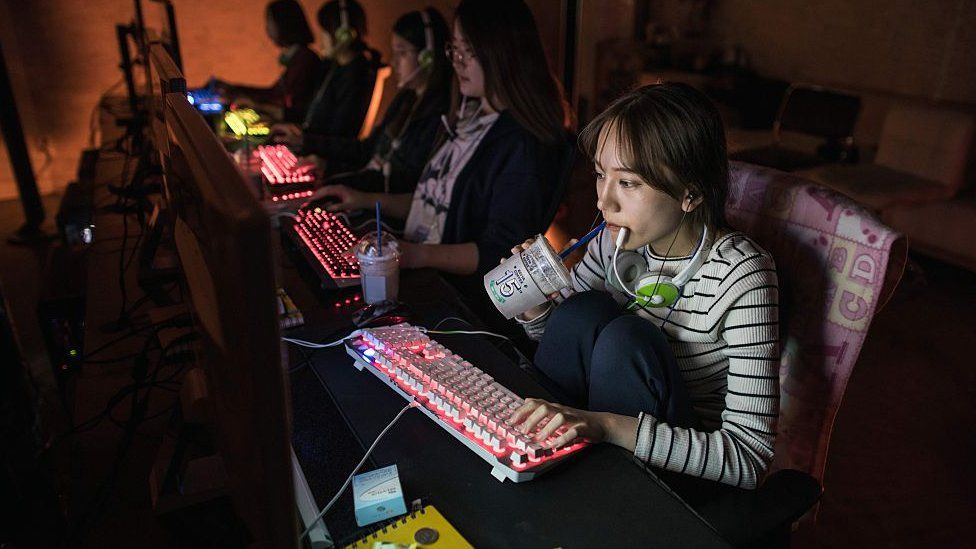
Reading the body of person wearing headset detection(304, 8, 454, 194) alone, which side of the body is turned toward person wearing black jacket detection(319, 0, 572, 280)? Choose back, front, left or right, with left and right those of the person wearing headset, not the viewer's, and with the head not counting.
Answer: left

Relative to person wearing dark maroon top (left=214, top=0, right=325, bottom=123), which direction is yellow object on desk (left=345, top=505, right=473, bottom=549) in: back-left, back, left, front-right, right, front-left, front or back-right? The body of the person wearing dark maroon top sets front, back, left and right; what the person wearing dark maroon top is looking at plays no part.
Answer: left

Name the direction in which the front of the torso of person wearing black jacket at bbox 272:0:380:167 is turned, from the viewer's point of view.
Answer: to the viewer's left

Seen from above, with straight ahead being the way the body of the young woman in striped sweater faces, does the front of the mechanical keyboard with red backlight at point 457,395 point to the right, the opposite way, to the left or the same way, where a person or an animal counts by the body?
the opposite way

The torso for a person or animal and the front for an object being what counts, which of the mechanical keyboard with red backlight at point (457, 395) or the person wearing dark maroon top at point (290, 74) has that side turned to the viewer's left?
the person wearing dark maroon top

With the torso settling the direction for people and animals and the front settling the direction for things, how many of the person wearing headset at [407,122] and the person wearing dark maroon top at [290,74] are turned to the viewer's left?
2

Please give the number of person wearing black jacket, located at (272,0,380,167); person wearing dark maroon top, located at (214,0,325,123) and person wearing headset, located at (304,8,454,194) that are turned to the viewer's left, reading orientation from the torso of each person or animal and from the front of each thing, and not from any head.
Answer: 3

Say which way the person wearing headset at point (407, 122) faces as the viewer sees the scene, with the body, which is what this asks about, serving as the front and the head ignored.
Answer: to the viewer's left

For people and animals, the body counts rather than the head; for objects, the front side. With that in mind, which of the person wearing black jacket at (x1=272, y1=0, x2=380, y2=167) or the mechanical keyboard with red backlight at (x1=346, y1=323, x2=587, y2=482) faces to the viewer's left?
the person wearing black jacket

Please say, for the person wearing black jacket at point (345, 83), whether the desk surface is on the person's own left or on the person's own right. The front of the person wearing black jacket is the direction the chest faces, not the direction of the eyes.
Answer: on the person's own left

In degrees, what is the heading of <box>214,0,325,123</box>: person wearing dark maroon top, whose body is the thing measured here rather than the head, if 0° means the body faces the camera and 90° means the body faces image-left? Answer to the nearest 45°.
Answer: approximately 90°

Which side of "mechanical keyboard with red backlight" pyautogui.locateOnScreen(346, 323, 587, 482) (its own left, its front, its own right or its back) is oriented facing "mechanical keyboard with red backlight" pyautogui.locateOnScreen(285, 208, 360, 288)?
left

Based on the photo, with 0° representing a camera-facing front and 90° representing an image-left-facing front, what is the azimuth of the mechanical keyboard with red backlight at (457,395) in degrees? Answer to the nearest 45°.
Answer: approximately 225°

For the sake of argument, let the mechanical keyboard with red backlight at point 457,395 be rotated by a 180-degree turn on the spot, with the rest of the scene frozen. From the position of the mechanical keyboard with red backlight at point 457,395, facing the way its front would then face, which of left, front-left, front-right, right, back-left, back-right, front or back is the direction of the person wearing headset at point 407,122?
back-right
